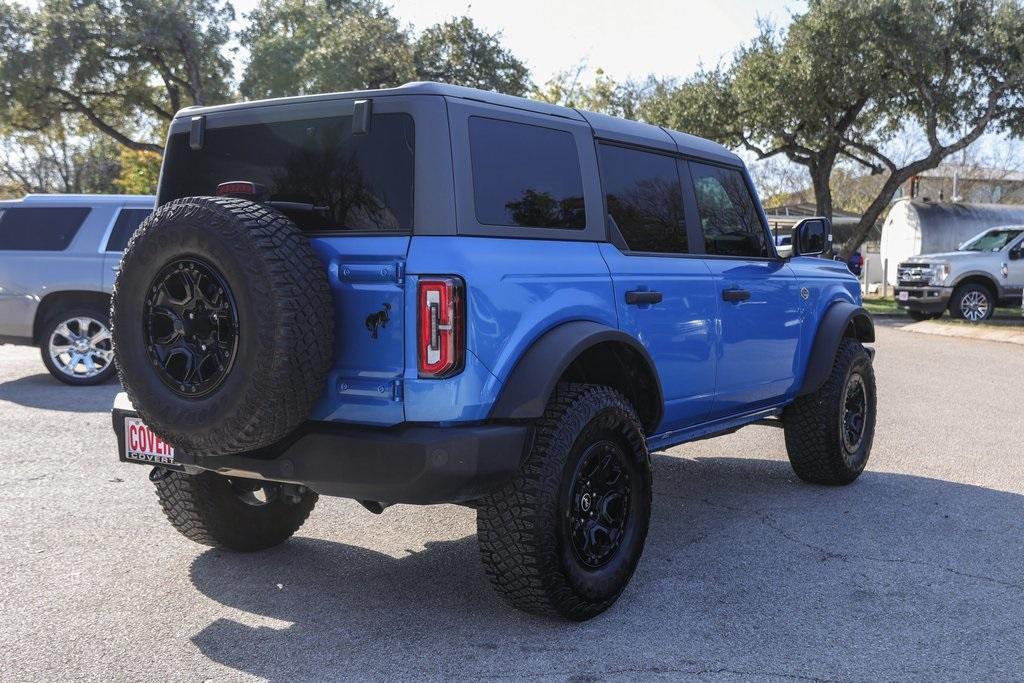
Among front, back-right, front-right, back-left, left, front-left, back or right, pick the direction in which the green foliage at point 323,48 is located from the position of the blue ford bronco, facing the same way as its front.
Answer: front-left

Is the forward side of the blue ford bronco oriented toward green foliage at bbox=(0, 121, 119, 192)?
no

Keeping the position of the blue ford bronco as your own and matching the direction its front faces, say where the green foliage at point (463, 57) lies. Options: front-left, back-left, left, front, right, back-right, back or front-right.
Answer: front-left

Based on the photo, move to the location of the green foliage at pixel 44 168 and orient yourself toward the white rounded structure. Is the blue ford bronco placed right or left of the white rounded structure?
right

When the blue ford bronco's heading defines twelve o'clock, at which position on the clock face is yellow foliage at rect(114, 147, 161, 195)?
The yellow foliage is roughly at 10 o'clock from the blue ford bronco.

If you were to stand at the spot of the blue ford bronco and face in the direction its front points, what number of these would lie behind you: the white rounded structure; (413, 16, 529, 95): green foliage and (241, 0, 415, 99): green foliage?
0

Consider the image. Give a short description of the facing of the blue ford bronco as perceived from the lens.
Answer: facing away from the viewer and to the right of the viewer

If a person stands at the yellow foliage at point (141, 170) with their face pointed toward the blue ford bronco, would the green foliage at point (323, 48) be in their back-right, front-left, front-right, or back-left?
front-left

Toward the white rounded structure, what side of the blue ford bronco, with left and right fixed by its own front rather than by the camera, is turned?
front
